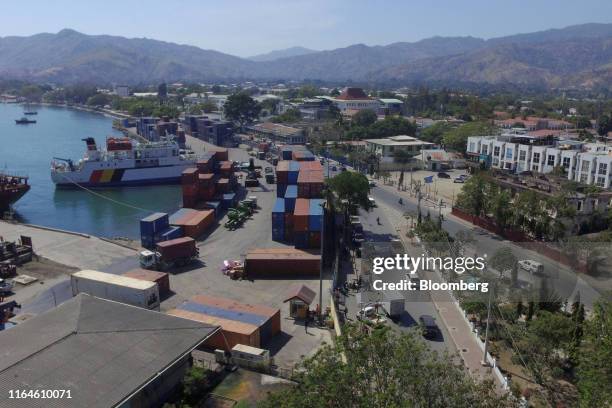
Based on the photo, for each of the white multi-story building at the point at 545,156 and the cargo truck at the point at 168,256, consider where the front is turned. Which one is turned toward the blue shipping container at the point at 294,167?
the white multi-story building

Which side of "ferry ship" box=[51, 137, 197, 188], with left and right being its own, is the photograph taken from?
right

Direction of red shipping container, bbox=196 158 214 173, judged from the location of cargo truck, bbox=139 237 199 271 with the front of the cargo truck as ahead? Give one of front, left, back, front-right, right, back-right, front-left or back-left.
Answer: back-right

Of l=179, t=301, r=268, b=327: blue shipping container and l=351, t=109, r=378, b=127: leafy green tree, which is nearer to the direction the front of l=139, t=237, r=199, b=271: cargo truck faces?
the blue shipping container

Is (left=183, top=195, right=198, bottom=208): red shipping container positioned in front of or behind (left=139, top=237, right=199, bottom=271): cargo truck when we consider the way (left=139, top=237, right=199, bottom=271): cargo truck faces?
behind

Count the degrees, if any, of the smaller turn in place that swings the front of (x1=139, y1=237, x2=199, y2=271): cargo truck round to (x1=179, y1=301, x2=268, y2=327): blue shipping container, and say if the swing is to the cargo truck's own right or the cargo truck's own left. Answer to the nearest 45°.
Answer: approximately 45° to the cargo truck's own left

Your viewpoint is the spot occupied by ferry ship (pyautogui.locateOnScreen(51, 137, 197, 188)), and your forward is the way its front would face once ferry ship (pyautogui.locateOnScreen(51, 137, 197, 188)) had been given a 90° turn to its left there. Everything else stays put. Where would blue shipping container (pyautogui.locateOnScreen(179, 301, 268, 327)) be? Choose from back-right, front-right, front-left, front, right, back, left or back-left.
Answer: back

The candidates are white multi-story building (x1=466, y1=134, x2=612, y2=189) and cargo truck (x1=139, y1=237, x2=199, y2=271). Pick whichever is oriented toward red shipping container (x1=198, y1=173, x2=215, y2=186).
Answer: the white multi-story building

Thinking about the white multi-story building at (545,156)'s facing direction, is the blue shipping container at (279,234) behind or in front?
in front

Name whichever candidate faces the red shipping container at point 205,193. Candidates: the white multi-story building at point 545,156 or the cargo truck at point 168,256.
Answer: the white multi-story building

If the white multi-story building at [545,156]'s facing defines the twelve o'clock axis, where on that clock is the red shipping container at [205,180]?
The red shipping container is roughly at 12 o'clock from the white multi-story building.

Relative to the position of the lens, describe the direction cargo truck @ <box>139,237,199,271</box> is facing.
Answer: facing the viewer and to the left of the viewer

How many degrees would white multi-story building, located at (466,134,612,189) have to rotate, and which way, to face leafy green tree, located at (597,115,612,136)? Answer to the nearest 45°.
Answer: approximately 135° to its right

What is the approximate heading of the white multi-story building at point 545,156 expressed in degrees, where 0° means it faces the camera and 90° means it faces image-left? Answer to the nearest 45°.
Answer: approximately 45°
